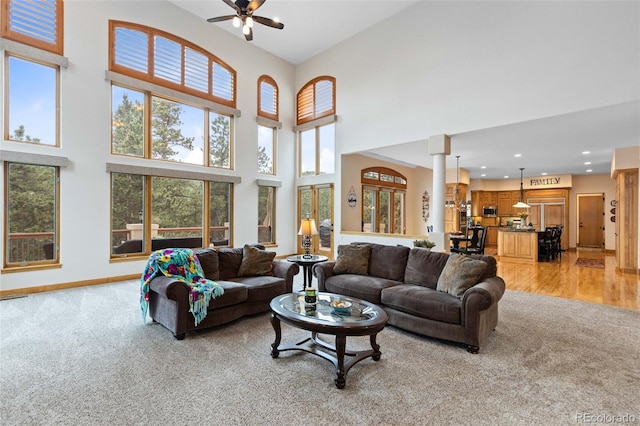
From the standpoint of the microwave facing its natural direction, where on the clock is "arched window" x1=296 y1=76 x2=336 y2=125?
The arched window is roughly at 1 o'clock from the microwave.

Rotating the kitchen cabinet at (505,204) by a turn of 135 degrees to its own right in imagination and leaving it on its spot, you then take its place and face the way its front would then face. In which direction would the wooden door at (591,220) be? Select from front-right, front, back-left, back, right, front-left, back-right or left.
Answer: back-right

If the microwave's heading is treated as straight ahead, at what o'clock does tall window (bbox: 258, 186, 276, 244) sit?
The tall window is roughly at 1 o'clock from the microwave.

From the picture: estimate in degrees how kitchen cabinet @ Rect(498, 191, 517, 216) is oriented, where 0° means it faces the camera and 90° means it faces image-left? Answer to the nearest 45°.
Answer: approximately 0°

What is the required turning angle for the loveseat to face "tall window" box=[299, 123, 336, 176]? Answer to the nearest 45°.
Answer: approximately 90° to its left

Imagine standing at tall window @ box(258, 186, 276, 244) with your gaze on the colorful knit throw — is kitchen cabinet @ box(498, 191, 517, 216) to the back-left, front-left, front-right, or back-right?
back-left

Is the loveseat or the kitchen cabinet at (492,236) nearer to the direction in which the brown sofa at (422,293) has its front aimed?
the loveseat

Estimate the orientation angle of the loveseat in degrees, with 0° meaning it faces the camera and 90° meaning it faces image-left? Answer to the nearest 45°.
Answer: approximately 315°

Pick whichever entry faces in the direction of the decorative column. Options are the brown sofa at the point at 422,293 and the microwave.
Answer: the microwave

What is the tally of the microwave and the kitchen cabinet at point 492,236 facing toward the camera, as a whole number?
2
